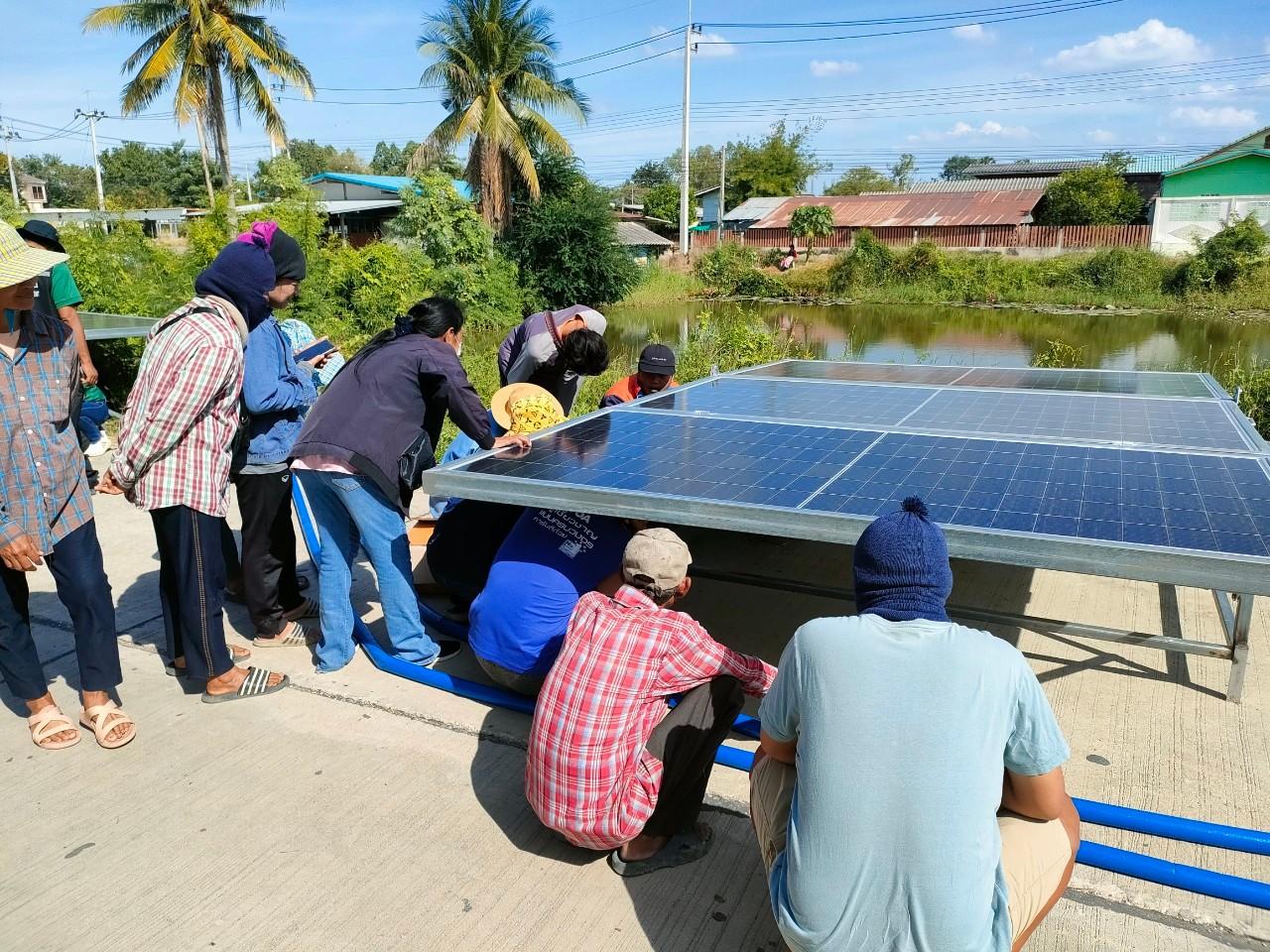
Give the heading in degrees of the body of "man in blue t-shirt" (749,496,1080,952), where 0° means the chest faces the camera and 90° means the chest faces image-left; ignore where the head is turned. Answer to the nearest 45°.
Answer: approximately 180°

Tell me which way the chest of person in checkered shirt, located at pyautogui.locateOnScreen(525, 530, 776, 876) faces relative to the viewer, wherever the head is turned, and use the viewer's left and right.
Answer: facing away from the viewer and to the right of the viewer

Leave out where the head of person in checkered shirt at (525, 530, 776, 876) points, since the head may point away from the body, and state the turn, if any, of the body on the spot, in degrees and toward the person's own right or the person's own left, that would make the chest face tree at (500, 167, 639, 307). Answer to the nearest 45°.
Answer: approximately 45° to the person's own left

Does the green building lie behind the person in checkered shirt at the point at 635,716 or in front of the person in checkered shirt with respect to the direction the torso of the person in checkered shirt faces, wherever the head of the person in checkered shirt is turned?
in front

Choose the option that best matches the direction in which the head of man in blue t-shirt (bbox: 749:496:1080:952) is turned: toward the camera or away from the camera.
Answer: away from the camera
